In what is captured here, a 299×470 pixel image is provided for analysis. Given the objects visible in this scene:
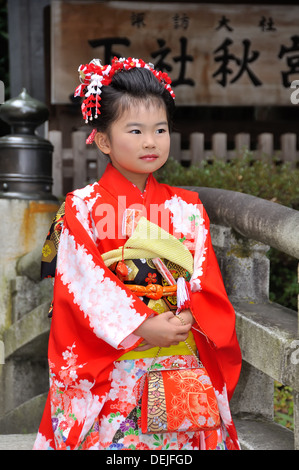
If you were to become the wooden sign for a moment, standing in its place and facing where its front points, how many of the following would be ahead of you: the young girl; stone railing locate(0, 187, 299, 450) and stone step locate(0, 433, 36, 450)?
3

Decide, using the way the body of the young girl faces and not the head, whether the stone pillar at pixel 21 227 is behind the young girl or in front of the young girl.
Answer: behind

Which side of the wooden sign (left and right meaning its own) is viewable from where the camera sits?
front

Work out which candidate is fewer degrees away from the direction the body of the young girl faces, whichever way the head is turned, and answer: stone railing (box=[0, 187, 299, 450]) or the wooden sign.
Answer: the stone railing

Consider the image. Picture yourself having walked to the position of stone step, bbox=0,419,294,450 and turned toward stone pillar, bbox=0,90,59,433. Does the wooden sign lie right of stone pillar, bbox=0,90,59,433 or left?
right

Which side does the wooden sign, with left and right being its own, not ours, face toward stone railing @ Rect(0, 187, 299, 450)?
front

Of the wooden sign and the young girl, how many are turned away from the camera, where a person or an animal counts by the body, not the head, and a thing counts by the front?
0

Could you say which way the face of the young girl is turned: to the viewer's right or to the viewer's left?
to the viewer's right

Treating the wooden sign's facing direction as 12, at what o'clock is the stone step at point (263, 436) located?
The stone step is roughly at 12 o'clock from the wooden sign.

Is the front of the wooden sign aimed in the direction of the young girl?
yes
